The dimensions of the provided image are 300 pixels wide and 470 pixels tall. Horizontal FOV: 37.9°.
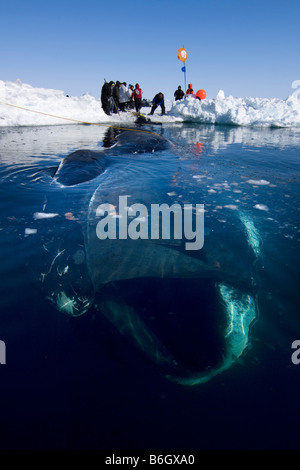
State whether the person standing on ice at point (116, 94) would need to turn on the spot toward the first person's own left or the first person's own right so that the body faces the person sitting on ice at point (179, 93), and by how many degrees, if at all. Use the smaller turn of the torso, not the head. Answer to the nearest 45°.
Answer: approximately 45° to the first person's own left

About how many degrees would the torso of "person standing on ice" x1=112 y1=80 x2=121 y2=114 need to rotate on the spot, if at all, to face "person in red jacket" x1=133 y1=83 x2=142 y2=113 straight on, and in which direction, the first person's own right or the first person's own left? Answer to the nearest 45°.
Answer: approximately 45° to the first person's own left
